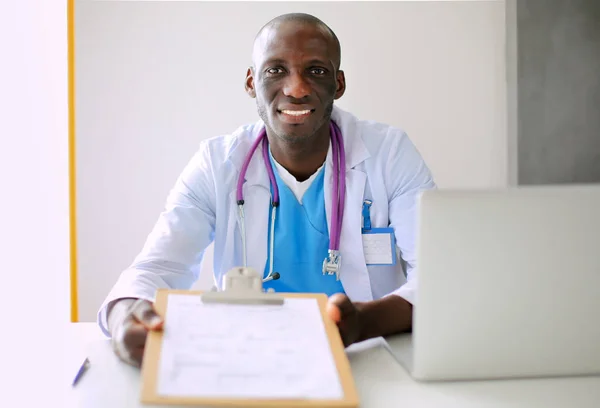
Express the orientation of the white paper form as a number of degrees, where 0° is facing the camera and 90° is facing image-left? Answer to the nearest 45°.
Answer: approximately 0°

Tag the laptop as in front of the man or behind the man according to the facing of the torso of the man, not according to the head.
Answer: in front

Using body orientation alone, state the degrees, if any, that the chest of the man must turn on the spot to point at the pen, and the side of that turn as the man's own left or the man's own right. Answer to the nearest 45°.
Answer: approximately 45° to the man's own right

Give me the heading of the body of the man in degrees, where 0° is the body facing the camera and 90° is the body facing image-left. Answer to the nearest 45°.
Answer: approximately 0°

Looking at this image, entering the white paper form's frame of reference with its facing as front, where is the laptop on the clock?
The laptop is roughly at 9 o'clock from the white paper form.
